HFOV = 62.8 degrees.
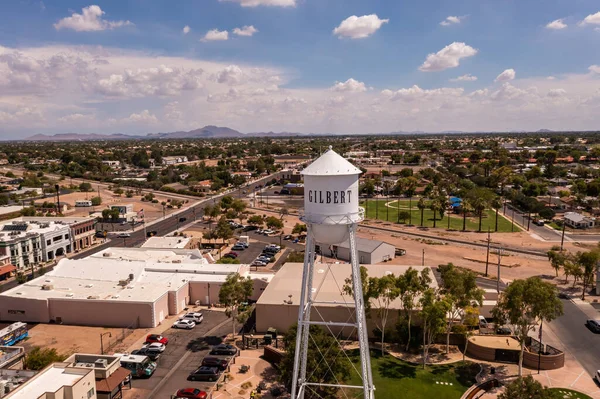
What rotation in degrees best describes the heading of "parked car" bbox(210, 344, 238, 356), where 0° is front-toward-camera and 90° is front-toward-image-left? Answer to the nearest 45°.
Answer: approximately 270°

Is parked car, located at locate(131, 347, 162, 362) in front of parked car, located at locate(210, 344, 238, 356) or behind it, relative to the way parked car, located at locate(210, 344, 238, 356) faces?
behind

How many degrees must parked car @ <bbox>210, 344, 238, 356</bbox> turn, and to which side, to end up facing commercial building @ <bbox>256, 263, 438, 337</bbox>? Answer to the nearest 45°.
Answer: approximately 45° to its left

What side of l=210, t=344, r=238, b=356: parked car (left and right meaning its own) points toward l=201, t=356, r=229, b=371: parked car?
right

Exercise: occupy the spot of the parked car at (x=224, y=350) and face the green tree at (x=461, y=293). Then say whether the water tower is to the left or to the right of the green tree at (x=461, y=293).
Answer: right

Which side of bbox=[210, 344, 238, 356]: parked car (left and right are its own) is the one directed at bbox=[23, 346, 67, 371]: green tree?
back

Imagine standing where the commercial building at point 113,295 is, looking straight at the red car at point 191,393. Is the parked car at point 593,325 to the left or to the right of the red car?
left

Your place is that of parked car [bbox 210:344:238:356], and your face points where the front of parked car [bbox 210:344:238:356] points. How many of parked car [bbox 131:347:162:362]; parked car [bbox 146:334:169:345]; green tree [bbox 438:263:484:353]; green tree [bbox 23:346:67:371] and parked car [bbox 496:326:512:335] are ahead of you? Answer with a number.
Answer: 2

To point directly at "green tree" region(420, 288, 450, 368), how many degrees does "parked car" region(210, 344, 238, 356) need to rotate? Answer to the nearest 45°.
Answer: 0° — it already faces it

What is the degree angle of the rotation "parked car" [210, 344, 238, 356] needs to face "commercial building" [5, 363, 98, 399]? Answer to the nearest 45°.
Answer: approximately 135° to its right
